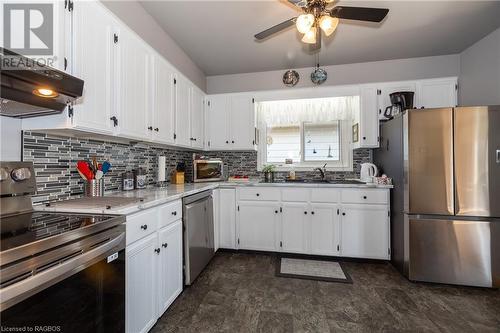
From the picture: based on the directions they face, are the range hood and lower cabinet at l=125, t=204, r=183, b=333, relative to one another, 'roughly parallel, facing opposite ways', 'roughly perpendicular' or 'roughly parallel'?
roughly parallel

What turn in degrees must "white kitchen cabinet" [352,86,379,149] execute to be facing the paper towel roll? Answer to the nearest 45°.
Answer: approximately 45° to its right

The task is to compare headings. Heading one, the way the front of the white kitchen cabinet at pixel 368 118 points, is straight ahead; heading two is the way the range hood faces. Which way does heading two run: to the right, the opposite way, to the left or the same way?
to the left

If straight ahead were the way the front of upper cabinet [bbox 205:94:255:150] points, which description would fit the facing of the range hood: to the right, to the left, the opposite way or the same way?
to the left

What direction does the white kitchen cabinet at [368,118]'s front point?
toward the camera

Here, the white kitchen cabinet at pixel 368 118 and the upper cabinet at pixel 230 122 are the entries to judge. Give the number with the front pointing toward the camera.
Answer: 2

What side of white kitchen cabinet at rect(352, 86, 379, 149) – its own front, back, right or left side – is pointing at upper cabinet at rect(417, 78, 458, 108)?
left

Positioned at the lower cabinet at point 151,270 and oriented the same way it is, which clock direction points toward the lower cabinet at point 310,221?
the lower cabinet at point 310,221 is roughly at 10 o'clock from the lower cabinet at point 151,270.

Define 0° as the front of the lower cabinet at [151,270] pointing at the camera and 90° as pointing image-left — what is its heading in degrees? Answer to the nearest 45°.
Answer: approximately 315°

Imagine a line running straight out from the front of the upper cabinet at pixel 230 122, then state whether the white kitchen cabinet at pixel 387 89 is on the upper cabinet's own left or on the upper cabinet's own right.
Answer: on the upper cabinet's own left

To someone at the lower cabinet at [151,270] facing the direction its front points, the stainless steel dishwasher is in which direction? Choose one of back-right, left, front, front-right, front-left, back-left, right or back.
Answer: left

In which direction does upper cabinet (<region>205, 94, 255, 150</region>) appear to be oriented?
toward the camera

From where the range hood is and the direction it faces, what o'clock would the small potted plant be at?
The small potted plant is roughly at 10 o'clock from the range hood.

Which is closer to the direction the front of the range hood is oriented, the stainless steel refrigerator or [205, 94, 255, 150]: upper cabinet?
the stainless steel refrigerator

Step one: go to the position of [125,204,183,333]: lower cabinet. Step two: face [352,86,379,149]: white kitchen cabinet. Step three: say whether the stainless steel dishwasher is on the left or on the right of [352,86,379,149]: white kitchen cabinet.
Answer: left

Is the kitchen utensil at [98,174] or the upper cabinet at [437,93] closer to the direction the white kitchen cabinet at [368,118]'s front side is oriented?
the kitchen utensil
